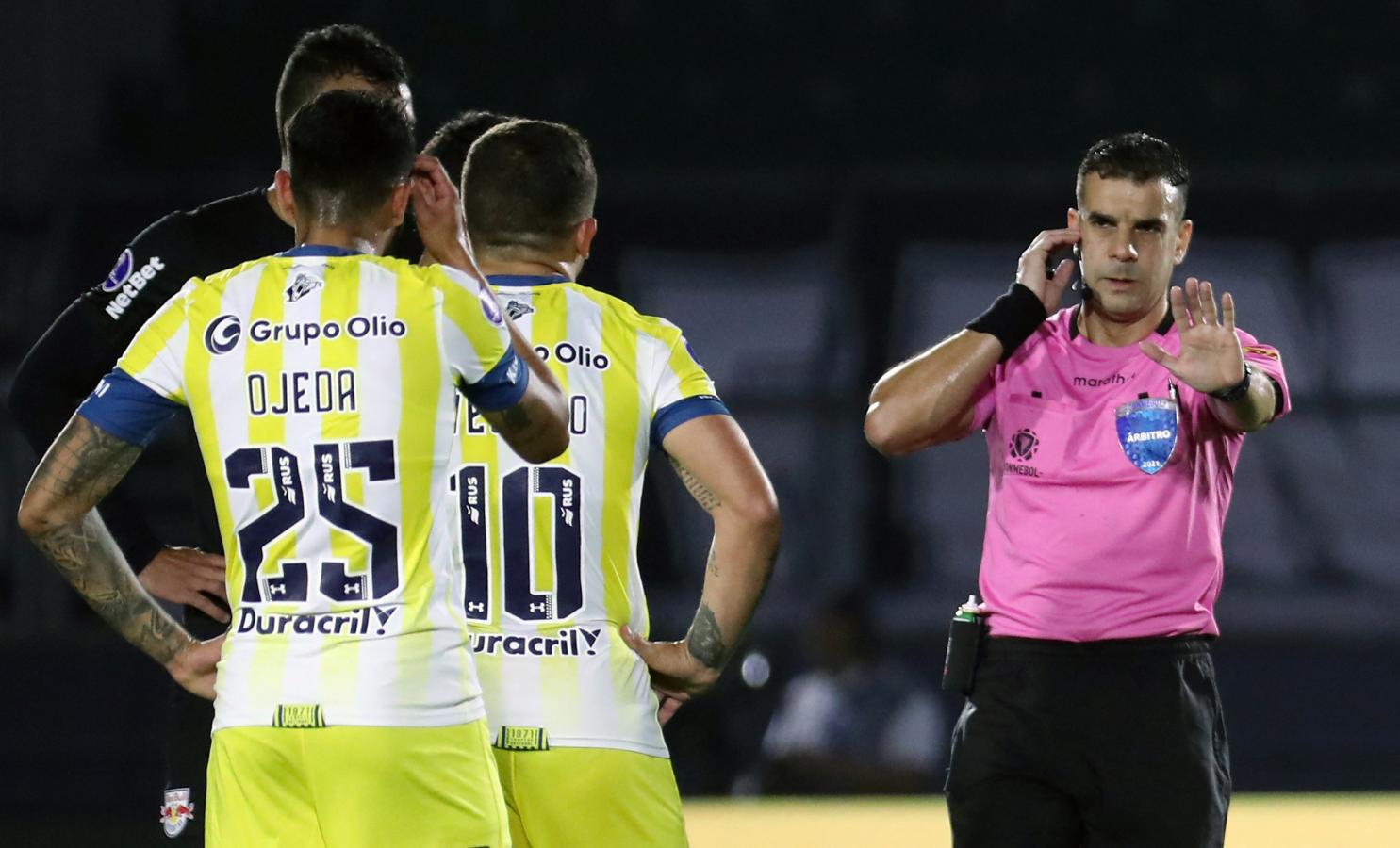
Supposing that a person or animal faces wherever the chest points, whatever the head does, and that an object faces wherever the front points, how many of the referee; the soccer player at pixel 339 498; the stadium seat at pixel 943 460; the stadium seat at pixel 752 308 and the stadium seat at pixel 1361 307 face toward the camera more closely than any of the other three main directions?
4

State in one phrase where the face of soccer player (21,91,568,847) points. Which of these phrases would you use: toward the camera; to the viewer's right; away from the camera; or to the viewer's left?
away from the camera

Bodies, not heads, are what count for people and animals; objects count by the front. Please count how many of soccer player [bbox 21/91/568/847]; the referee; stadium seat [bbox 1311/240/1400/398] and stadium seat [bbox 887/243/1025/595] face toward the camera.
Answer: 3

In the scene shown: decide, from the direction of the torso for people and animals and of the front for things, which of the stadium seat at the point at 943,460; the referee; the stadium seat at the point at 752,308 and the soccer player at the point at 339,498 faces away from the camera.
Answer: the soccer player

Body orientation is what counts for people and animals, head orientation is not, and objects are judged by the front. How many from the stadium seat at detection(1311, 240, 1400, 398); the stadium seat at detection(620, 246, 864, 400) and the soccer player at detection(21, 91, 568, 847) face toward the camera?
2

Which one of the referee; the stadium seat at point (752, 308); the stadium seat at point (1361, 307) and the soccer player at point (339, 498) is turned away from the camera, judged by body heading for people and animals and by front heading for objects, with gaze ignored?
the soccer player

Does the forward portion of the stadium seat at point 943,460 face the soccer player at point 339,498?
yes

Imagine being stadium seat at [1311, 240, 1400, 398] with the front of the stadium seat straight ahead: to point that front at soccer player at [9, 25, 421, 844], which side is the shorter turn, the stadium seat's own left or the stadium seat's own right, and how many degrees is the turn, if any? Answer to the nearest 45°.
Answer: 0° — it already faces them

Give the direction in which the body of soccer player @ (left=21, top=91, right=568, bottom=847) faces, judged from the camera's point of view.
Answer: away from the camera

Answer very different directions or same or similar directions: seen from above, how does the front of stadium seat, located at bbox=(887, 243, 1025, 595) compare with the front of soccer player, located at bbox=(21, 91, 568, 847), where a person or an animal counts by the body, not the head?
very different directions

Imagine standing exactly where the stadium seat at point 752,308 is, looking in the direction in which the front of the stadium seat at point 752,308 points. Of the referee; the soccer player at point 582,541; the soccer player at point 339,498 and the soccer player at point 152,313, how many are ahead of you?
4
